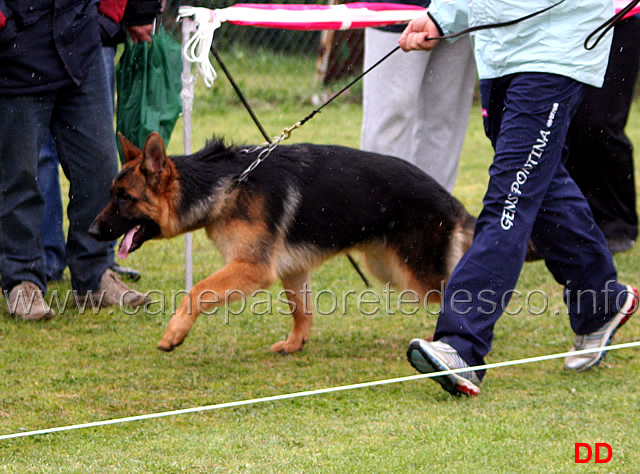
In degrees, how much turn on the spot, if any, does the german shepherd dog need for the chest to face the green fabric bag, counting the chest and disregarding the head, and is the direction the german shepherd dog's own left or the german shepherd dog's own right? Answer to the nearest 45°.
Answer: approximately 45° to the german shepherd dog's own right

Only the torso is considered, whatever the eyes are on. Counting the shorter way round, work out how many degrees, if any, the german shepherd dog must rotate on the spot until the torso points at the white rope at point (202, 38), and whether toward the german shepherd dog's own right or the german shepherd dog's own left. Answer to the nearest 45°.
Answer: approximately 45° to the german shepherd dog's own right

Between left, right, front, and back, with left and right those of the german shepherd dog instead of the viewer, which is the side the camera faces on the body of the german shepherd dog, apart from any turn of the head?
left
